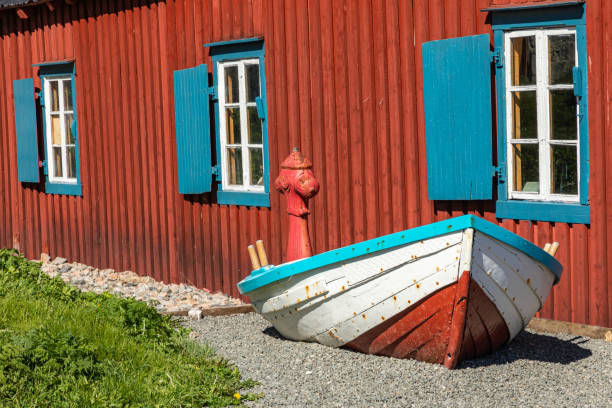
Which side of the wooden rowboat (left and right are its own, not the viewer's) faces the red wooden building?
back

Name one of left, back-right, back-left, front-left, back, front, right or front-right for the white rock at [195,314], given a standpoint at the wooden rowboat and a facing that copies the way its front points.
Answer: back

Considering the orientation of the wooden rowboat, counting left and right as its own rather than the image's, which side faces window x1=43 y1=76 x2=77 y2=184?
back

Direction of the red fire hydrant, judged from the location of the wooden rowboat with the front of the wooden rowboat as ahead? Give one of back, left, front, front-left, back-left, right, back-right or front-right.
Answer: back

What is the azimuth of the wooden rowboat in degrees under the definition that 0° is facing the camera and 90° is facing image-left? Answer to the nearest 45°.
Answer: approximately 315°

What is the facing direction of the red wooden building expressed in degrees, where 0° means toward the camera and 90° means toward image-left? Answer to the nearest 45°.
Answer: approximately 45°
